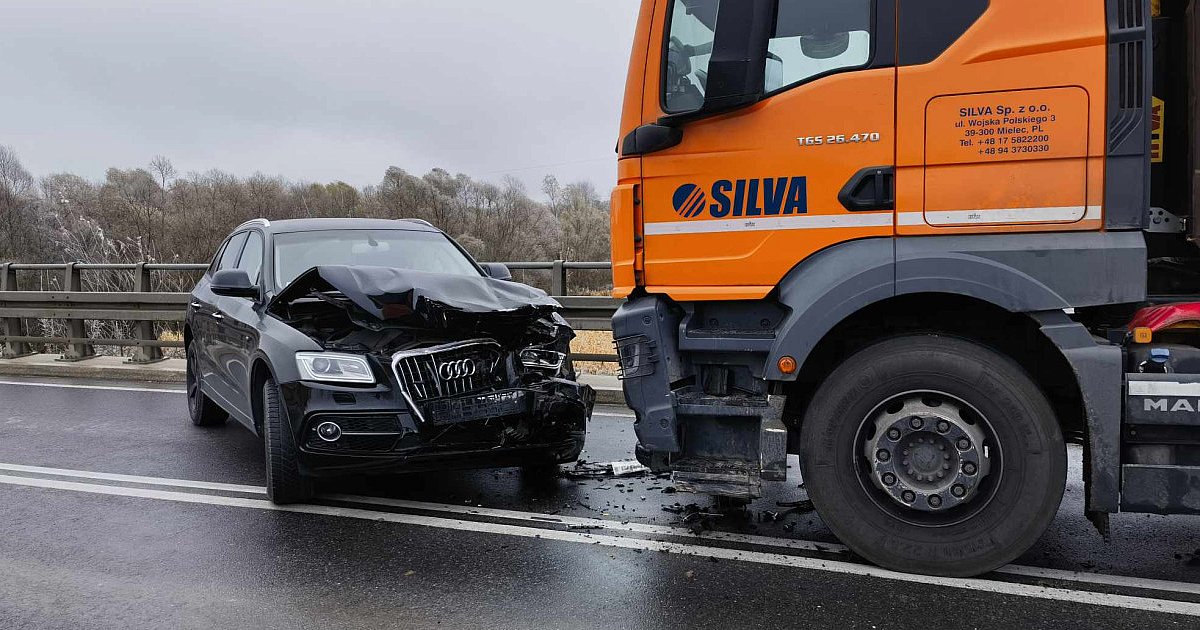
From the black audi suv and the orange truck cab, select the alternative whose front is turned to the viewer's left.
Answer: the orange truck cab

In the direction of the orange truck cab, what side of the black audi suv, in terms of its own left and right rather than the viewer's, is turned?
front

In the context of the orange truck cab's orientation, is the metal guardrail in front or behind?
in front

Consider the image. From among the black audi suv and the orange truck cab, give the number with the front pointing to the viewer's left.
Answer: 1

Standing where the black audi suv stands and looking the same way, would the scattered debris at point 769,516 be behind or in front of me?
in front

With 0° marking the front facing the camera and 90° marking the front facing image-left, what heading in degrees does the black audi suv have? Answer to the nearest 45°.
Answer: approximately 315°

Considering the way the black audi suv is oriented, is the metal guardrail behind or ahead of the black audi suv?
behind

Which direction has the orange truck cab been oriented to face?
to the viewer's left

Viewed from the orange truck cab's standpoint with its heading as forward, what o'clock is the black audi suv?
The black audi suv is roughly at 12 o'clock from the orange truck cab.

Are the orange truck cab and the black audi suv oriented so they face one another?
yes
